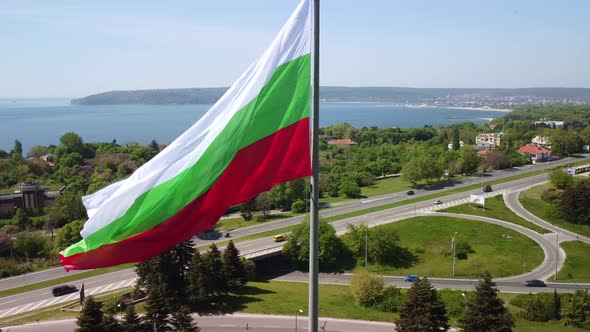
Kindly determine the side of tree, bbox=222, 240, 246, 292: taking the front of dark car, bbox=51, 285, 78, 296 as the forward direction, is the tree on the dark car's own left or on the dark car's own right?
on the dark car's own right

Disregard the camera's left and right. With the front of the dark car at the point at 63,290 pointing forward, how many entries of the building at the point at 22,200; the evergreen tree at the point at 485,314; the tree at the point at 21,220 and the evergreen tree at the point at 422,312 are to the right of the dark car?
2

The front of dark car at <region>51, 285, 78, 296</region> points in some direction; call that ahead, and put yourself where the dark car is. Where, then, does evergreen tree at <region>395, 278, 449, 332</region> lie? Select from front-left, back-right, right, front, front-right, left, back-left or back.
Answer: right

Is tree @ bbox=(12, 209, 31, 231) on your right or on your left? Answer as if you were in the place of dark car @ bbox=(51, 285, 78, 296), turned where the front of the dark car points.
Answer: on your left

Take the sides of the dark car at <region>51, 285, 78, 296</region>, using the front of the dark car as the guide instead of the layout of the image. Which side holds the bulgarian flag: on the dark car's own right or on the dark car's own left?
on the dark car's own right

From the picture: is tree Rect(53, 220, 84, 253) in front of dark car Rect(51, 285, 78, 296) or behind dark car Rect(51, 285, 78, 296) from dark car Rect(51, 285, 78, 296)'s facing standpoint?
in front

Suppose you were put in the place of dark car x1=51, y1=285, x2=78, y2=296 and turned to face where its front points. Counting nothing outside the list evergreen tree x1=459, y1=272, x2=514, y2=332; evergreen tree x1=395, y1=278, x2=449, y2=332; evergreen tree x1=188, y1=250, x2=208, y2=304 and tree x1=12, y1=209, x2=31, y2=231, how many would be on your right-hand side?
3
